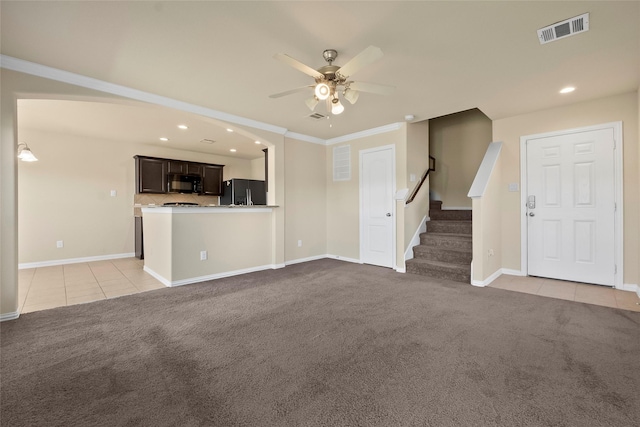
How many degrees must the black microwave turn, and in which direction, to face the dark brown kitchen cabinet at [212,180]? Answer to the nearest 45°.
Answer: approximately 135° to its left

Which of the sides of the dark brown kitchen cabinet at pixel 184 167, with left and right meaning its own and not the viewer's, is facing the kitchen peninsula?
front

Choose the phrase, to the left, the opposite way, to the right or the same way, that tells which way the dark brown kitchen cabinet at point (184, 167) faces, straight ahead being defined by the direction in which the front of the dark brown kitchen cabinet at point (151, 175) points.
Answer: the same way

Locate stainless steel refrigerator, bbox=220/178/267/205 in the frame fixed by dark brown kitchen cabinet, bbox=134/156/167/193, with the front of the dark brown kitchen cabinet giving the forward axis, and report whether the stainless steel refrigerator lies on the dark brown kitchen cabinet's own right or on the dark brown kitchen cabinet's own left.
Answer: on the dark brown kitchen cabinet's own left

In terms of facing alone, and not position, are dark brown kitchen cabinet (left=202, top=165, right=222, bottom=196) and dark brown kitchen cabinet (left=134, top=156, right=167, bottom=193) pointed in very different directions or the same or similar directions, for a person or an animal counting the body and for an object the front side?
same or similar directions

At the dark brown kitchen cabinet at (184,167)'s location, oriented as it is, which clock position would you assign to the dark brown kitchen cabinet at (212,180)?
the dark brown kitchen cabinet at (212,180) is roughly at 8 o'clock from the dark brown kitchen cabinet at (184,167).

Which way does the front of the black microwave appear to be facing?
toward the camera

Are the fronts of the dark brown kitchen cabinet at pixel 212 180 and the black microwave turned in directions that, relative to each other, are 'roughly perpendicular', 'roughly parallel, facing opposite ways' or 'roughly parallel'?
roughly parallel

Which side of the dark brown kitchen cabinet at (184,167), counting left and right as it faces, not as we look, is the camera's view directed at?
front

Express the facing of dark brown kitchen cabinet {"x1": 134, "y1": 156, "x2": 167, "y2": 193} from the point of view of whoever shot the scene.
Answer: facing the viewer

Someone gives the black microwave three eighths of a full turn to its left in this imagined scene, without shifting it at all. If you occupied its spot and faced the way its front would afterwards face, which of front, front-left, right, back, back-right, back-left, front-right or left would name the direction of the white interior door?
right

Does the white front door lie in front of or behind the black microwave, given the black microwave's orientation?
in front

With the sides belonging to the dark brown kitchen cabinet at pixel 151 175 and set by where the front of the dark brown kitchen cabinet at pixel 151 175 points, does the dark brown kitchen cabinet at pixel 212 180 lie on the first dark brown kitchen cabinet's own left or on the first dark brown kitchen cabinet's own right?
on the first dark brown kitchen cabinet's own left
